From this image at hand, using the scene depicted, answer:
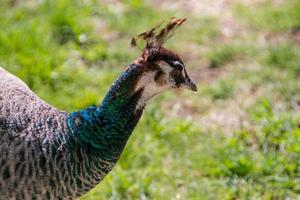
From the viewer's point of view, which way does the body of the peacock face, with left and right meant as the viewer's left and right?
facing to the right of the viewer
